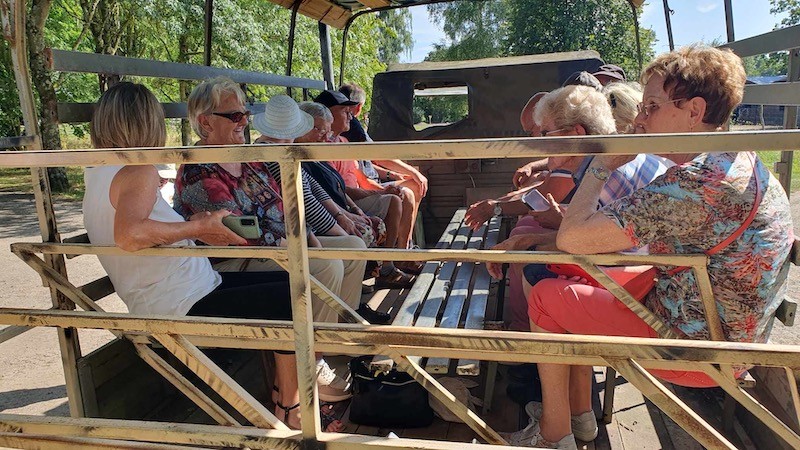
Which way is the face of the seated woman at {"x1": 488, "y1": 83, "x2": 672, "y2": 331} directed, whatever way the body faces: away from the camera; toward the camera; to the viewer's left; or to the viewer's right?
to the viewer's left

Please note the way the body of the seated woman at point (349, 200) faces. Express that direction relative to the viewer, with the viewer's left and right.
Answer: facing to the right of the viewer

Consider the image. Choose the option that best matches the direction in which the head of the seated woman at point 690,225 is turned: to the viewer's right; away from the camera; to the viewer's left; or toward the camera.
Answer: to the viewer's left

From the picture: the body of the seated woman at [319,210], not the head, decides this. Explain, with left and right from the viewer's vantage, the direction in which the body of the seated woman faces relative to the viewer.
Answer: facing to the right of the viewer

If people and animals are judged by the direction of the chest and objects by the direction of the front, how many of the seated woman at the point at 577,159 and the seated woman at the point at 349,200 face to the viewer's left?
1

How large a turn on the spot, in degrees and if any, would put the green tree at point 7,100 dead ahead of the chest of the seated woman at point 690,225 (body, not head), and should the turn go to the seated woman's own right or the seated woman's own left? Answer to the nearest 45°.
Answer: approximately 45° to the seated woman's own right

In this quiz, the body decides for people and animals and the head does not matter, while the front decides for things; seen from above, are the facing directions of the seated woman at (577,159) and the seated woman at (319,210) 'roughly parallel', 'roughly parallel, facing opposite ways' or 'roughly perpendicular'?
roughly parallel, facing opposite ways

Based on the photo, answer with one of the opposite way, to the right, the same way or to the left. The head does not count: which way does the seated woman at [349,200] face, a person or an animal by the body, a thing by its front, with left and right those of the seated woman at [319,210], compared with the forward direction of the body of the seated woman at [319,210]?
the same way

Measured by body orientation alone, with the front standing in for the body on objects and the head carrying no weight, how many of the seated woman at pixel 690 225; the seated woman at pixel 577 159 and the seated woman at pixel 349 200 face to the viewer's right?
1

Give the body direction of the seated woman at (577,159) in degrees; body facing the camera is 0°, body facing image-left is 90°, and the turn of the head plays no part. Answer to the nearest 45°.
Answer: approximately 90°

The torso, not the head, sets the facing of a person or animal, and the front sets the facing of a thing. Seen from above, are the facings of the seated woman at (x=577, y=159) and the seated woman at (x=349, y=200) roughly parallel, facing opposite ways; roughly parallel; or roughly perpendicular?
roughly parallel, facing opposite ways

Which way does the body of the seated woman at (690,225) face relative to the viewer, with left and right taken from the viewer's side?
facing to the left of the viewer

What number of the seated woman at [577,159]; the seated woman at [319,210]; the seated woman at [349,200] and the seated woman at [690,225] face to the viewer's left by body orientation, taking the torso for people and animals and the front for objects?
2

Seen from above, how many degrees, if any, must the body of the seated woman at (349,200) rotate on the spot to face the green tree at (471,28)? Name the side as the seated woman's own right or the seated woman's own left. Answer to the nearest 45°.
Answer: approximately 90° to the seated woman's own left

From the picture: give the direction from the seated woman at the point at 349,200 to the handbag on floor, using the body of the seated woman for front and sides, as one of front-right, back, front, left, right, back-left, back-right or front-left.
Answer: right

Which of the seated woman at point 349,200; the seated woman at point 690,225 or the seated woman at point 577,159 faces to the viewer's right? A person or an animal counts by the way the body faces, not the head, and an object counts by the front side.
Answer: the seated woman at point 349,200
